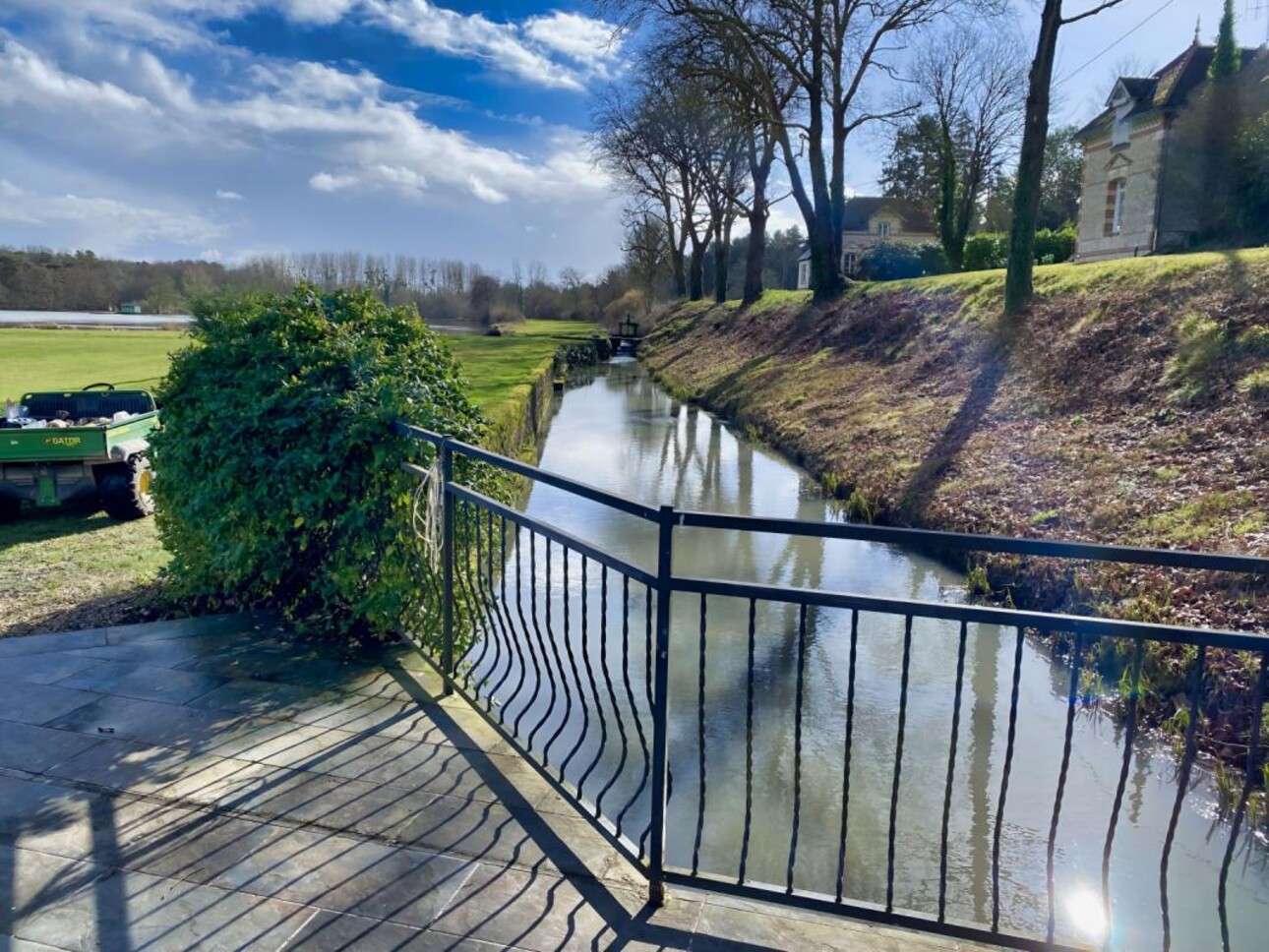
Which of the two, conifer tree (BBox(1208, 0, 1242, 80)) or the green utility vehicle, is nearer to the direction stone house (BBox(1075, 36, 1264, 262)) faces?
the green utility vehicle

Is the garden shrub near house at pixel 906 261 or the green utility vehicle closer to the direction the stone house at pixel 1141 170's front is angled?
the green utility vehicle

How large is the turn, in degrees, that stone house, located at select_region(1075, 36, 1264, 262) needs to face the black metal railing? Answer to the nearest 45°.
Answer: approximately 45° to its left

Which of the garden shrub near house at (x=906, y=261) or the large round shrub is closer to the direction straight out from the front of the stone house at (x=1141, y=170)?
the large round shrub

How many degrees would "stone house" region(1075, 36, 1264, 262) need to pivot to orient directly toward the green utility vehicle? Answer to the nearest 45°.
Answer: approximately 45° to its left

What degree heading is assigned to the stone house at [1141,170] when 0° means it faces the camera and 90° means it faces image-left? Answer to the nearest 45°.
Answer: approximately 45°

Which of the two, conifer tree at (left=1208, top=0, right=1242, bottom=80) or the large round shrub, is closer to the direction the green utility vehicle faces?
the conifer tree

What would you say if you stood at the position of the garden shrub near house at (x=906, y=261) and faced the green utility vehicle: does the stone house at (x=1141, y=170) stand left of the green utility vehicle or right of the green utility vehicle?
left
